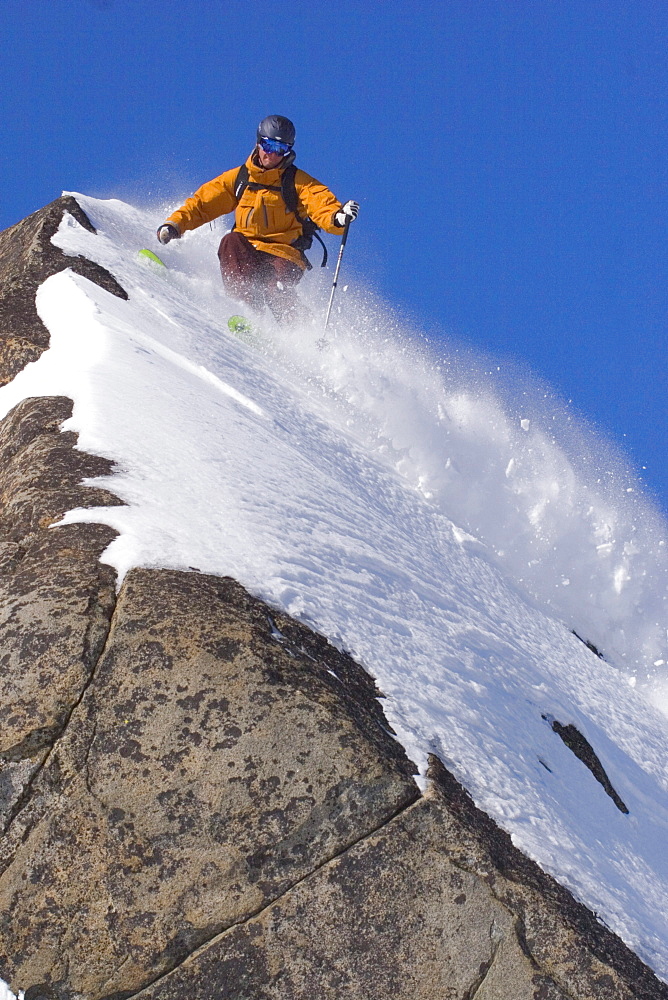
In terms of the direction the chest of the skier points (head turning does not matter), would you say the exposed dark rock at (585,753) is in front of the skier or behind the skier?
in front

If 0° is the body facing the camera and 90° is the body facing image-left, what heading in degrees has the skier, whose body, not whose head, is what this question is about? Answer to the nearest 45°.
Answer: approximately 0°

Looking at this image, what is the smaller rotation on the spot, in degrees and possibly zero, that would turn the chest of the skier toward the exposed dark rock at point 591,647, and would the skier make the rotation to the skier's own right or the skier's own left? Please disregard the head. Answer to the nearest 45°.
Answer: approximately 45° to the skier's own left

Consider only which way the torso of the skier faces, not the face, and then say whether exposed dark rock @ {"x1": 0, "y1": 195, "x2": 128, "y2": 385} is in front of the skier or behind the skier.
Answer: in front

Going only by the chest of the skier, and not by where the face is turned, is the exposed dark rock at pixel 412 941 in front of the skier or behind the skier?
in front

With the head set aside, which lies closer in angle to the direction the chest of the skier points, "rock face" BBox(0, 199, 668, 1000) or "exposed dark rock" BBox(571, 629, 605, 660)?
the rock face
